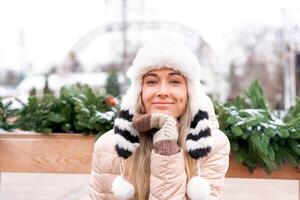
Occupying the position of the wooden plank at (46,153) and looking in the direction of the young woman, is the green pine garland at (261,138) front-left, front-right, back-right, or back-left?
front-left

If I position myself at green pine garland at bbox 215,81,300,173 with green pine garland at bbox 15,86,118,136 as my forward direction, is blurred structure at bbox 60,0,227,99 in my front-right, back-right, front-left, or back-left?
front-right

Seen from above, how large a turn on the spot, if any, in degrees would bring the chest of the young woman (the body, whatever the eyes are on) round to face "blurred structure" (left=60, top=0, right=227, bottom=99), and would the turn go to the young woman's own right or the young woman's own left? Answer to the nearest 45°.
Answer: approximately 180°

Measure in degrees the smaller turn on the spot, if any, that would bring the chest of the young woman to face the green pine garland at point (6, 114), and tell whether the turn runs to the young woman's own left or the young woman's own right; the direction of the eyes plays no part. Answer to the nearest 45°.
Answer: approximately 135° to the young woman's own right

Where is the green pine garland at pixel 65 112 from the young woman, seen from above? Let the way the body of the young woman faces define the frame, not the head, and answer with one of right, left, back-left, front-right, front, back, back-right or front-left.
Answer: back-right

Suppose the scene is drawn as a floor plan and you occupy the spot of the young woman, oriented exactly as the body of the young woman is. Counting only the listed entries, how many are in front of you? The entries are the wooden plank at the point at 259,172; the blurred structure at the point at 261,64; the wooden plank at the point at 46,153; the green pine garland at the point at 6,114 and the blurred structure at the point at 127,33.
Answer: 0

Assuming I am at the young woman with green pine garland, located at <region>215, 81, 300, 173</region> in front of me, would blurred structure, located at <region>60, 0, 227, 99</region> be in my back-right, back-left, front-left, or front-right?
front-left

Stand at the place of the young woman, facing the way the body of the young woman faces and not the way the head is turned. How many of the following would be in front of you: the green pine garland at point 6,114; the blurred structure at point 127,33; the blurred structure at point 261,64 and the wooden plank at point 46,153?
0

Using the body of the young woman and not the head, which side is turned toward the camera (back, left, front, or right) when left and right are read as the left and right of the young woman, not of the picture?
front

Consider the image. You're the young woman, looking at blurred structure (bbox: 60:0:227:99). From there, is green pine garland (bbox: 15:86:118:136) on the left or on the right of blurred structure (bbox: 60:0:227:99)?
left

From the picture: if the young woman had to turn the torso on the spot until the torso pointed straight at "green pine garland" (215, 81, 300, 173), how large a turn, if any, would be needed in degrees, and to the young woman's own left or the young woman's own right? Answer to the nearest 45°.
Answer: approximately 135° to the young woman's own left

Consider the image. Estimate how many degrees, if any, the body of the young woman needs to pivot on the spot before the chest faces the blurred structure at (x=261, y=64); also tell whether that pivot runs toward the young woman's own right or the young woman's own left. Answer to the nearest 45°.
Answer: approximately 180°

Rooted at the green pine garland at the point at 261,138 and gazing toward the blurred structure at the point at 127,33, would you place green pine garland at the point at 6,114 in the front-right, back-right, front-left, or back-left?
front-left

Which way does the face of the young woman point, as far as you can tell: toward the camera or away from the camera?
toward the camera
